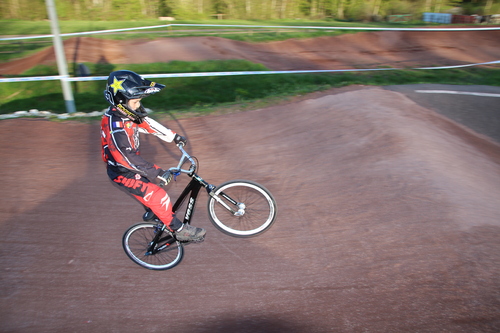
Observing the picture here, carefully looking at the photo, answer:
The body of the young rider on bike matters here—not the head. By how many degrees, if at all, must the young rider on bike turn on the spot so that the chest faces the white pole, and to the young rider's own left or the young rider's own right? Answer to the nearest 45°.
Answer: approximately 90° to the young rider's own left

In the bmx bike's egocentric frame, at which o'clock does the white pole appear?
The white pole is roughly at 8 o'clock from the bmx bike.

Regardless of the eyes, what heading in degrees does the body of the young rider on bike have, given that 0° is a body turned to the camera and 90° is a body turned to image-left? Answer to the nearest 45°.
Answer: approximately 270°

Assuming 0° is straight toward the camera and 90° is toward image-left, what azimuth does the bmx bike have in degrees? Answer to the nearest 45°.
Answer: approximately 270°

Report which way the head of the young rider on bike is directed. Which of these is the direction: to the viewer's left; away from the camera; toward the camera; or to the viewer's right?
to the viewer's right
